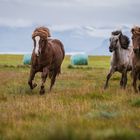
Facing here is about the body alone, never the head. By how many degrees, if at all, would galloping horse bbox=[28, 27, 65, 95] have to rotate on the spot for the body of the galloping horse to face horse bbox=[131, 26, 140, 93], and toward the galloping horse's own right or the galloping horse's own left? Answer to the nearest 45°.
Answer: approximately 135° to the galloping horse's own left

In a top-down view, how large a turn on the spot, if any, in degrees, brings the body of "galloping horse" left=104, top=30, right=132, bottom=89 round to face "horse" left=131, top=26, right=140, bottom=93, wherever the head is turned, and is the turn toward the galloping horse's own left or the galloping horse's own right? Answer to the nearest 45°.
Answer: approximately 45° to the galloping horse's own left

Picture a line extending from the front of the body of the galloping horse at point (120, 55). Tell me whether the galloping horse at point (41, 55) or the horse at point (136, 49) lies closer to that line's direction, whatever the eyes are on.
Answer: the galloping horse

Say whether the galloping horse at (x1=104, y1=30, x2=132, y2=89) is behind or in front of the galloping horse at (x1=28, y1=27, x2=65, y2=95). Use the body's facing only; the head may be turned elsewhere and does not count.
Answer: behind

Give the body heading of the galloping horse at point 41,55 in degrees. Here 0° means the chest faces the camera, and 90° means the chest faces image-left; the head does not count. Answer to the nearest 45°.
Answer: approximately 45°

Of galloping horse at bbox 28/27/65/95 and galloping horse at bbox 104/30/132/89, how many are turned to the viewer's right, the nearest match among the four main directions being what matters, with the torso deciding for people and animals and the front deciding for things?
0

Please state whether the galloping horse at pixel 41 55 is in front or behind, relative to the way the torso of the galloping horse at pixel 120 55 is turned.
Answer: in front

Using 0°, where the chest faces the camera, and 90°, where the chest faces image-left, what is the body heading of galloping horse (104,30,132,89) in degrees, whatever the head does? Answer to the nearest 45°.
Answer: approximately 45°
